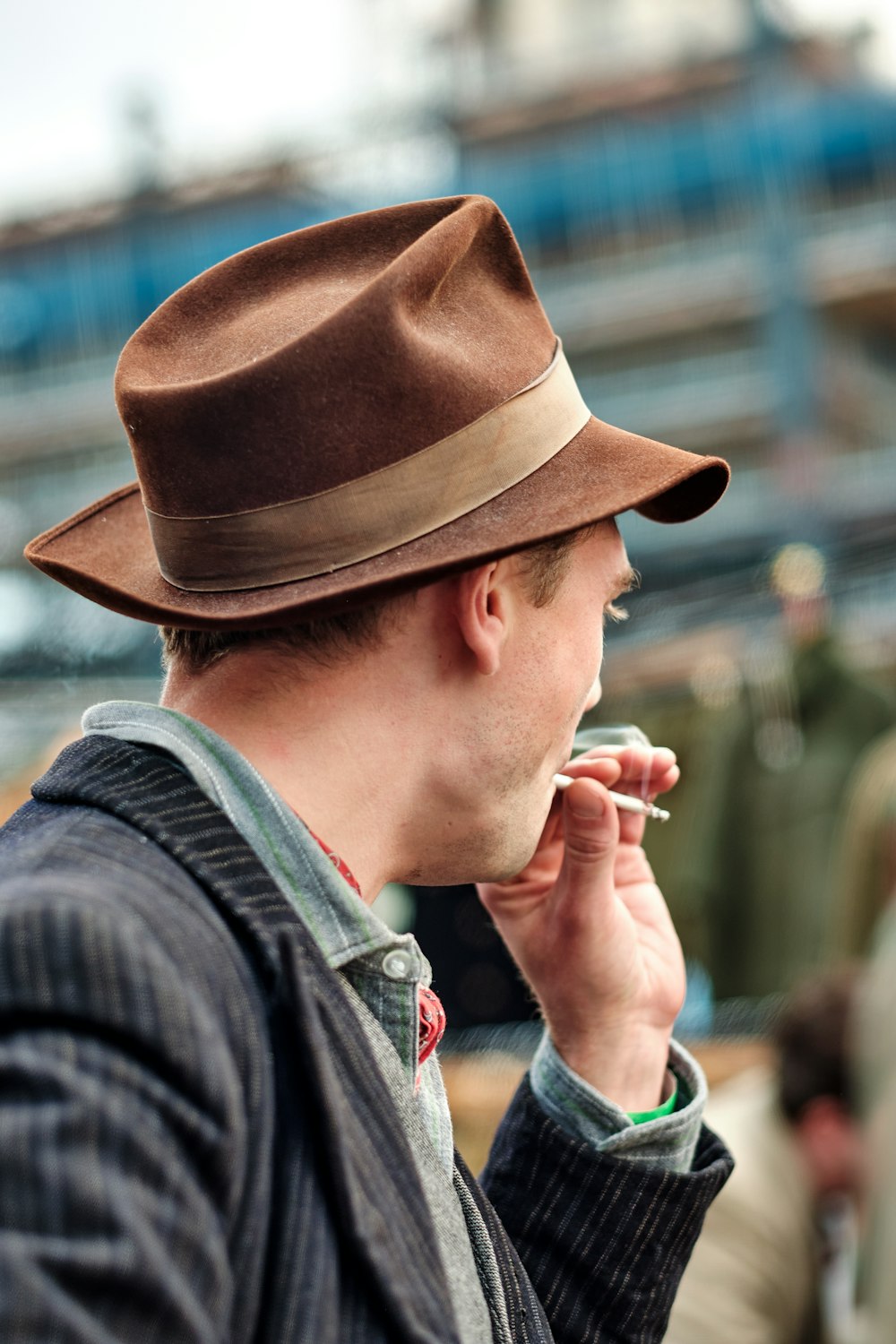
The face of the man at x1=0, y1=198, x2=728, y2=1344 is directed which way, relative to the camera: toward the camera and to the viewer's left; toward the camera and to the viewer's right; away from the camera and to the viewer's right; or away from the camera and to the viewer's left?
away from the camera and to the viewer's right

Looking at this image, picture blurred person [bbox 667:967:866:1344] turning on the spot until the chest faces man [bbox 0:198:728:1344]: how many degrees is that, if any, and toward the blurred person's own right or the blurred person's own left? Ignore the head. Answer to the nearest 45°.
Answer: approximately 90° to the blurred person's own right

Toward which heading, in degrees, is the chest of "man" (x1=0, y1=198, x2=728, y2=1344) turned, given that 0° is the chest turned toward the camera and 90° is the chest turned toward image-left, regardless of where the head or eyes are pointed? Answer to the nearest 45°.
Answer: approximately 270°

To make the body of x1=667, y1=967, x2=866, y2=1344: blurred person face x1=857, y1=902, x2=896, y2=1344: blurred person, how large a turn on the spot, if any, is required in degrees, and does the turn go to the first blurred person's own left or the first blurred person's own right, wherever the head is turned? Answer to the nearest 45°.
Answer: approximately 90° to the first blurred person's own right
